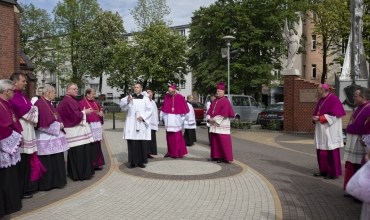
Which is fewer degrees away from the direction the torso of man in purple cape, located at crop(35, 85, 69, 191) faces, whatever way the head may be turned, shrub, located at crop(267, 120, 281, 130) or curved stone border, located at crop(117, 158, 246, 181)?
the curved stone border

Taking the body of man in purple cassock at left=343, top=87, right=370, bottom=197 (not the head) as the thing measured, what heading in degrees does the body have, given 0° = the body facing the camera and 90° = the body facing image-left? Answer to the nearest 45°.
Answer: approximately 90°

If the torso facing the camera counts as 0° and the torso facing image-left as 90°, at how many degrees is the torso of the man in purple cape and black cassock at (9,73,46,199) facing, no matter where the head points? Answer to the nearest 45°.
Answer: approximately 270°

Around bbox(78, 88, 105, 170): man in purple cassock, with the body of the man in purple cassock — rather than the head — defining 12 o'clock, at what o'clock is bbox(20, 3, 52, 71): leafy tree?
The leafy tree is roughly at 7 o'clock from the man in purple cassock.

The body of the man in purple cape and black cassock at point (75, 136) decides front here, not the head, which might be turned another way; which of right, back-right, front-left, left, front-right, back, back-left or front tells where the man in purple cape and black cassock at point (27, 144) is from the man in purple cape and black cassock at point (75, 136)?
back-right

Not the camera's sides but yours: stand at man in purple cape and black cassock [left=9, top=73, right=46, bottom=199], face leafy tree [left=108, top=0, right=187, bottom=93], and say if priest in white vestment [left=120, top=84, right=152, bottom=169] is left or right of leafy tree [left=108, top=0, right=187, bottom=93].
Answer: right

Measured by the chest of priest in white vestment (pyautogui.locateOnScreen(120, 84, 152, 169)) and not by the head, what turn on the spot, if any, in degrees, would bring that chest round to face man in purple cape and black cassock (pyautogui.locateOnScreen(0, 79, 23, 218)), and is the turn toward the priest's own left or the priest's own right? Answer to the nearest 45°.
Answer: approximately 45° to the priest's own right

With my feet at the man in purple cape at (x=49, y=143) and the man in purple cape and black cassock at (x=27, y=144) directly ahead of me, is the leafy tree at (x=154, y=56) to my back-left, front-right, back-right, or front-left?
back-right

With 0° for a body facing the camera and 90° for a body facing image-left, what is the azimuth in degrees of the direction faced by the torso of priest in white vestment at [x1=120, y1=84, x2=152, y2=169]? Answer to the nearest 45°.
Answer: approximately 0°

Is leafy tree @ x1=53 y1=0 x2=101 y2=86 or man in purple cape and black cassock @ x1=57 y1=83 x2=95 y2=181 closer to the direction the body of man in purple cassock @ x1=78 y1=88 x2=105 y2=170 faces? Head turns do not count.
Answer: the man in purple cape and black cassock

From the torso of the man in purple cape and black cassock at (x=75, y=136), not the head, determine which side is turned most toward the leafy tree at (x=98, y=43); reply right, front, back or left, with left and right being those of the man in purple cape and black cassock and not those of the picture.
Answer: left

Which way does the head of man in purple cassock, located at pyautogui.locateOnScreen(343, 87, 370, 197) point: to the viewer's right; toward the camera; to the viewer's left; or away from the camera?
to the viewer's left

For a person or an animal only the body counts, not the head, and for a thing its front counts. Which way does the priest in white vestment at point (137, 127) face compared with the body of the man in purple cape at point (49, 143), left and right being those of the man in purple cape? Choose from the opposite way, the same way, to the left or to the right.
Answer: to the right

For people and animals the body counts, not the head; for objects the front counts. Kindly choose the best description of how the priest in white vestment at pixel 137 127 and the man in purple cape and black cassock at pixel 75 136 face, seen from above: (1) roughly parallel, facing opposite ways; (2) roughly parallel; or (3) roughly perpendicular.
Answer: roughly perpendicular
